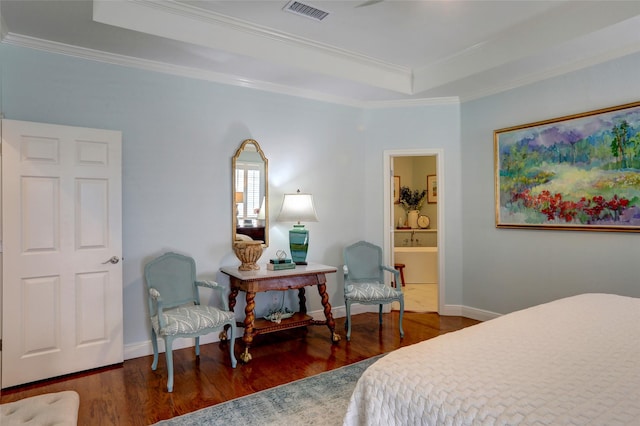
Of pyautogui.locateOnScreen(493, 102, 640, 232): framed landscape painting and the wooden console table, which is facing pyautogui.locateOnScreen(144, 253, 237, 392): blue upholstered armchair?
the framed landscape painting

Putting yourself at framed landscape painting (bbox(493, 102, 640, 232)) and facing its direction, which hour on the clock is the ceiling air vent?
The ceiling air vent is roughly at 12 o'clock from the framed landscape painting.

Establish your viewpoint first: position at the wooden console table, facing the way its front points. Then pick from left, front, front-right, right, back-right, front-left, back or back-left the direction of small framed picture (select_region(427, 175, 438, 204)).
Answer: left

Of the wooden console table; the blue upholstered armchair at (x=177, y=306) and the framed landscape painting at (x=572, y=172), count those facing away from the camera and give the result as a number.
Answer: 0

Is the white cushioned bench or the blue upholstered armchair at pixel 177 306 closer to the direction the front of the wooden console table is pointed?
the white cushioned bench

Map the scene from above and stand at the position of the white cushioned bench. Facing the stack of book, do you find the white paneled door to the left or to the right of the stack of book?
left

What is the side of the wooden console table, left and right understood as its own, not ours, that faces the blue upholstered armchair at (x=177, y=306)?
right

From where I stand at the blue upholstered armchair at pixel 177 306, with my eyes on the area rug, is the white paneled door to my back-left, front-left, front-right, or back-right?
back-right

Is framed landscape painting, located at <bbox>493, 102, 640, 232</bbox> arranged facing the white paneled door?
yes

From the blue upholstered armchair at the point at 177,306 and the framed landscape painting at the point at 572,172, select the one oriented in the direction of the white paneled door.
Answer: the framed landscape painting

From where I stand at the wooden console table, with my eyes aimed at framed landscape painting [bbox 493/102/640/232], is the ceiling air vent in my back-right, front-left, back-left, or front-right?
front-right

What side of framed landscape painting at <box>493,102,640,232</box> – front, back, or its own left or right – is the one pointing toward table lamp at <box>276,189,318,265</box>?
front

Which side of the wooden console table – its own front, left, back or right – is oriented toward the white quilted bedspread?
front

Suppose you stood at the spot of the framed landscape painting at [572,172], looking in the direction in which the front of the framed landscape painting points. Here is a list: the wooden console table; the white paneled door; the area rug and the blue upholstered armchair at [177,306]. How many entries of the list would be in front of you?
4

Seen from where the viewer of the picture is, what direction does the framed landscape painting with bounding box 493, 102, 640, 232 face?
facing the viewer and to the left of the viewer

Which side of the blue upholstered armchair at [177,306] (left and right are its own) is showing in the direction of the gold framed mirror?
left

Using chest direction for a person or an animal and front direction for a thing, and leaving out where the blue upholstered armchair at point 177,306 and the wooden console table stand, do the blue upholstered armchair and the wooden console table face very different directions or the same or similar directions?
same or similar directions

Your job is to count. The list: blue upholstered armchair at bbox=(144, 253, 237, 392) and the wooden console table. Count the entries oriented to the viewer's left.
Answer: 0

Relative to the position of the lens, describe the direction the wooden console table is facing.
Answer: facing the viewer and to the right of the viewer
